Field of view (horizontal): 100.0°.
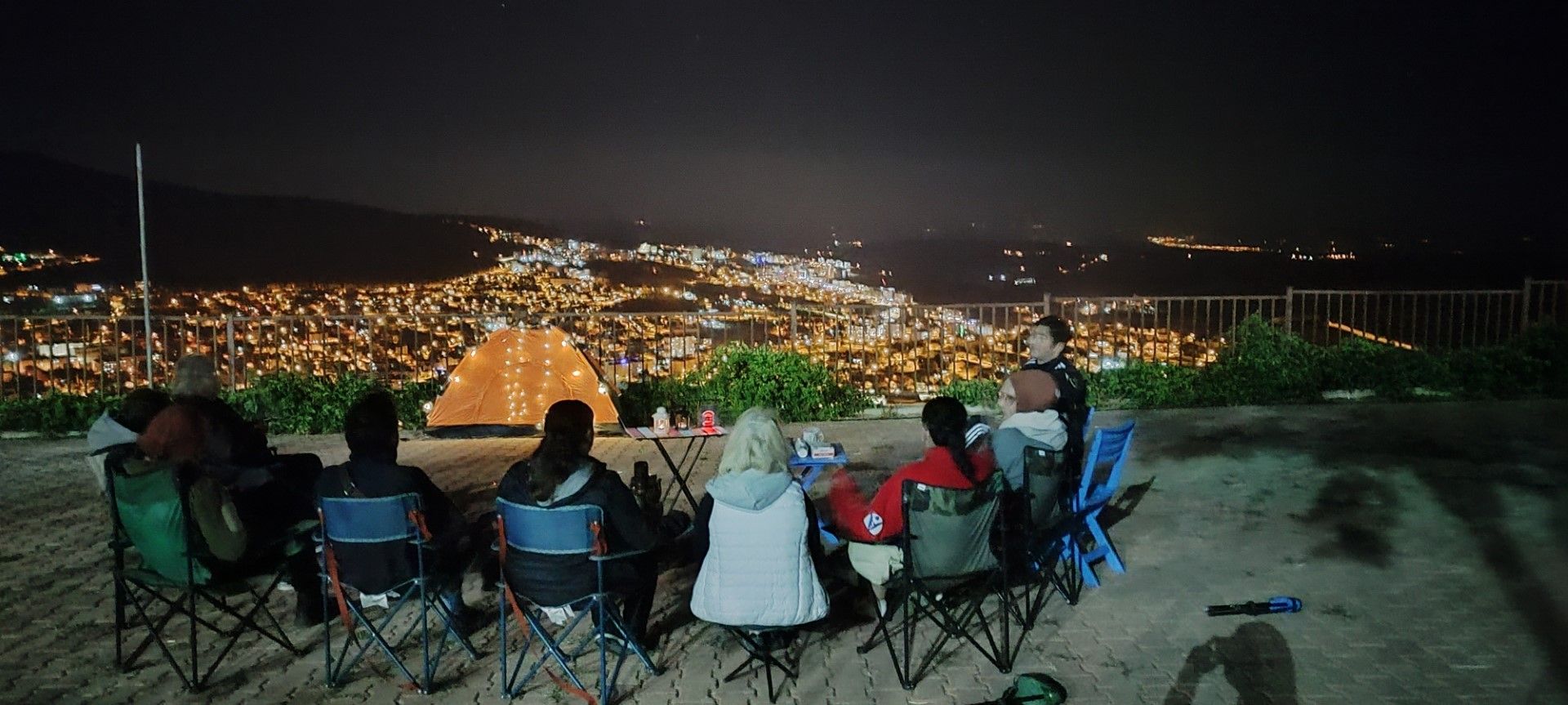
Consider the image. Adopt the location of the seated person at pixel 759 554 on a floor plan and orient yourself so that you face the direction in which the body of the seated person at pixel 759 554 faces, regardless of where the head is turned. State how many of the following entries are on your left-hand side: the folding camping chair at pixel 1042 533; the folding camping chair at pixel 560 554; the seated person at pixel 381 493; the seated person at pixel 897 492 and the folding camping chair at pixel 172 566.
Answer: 3

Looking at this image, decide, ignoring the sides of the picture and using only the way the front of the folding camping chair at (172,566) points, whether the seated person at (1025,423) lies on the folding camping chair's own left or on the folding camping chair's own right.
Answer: on the folding camping chair's own right

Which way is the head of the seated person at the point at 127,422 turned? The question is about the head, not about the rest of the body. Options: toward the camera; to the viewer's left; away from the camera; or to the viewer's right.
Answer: away from the camera

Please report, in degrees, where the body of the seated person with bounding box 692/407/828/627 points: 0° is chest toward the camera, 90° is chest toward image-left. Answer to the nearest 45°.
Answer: approximately 180°

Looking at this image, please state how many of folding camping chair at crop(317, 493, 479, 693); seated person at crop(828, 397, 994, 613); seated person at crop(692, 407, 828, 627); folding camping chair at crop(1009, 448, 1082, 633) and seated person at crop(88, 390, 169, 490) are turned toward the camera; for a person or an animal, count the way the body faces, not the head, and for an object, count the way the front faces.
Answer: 0

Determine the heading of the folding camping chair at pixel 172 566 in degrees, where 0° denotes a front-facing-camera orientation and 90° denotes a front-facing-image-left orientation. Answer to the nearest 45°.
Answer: approximately 225°

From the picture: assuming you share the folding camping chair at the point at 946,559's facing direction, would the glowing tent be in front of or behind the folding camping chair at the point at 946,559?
in front

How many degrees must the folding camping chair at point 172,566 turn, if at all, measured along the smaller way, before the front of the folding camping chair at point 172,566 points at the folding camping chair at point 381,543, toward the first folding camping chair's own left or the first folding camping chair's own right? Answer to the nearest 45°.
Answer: approximately 90° to the first folding camping chair's own right

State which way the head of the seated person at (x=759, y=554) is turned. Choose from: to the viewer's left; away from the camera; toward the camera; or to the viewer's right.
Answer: away from the camera

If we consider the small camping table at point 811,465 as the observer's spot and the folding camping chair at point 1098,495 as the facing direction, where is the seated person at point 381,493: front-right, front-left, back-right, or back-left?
back-right

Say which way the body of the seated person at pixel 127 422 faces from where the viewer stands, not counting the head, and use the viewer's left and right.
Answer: facing away from the viewer and to the right of the viewer

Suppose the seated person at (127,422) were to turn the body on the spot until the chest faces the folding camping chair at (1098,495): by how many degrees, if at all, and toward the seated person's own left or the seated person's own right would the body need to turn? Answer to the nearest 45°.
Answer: approximately 90° to the seated person's own right
